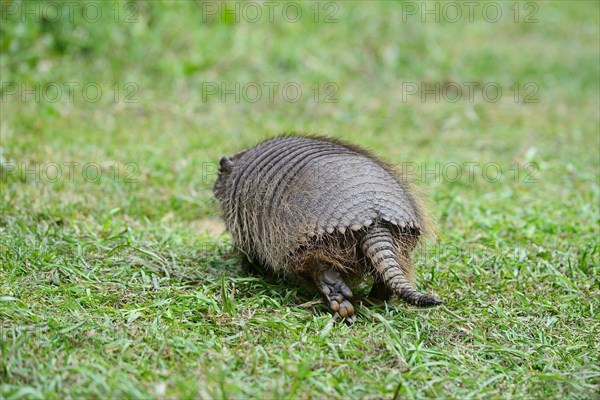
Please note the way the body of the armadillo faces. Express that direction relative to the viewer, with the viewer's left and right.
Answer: facing away from the viewer and to the left of the viewer
